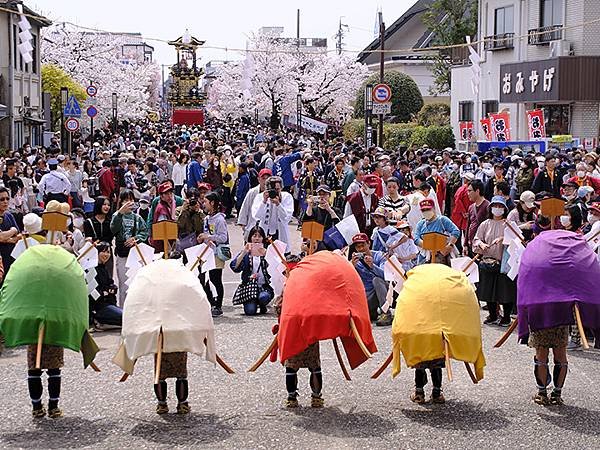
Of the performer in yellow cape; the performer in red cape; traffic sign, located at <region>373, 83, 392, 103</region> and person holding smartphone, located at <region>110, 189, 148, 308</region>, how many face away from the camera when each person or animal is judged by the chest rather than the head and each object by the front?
2

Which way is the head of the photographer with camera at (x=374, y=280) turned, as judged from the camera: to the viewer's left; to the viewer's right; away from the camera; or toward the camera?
toward the camera

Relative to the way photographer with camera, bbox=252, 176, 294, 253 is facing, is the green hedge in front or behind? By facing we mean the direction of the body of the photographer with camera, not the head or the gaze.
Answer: behind

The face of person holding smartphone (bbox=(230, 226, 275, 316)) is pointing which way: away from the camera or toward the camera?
toward the camera

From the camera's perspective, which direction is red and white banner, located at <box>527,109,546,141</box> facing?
toward the camera

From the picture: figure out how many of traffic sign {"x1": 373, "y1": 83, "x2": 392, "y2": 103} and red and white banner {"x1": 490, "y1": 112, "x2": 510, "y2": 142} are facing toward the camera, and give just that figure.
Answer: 2

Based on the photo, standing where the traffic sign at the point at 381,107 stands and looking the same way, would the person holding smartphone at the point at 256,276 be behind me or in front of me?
in front

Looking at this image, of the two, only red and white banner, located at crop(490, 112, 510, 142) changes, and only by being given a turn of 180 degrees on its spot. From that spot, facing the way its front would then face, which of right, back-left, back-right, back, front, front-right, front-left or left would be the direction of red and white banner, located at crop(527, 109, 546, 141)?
back-right

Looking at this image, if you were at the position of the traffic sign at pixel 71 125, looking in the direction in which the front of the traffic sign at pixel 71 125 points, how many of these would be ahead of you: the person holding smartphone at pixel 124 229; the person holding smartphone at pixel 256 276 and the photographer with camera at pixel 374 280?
3

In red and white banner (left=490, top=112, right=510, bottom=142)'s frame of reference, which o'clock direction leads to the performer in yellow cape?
The performer in yellow cape is roughly at 12 o'clock from the red and white banner.

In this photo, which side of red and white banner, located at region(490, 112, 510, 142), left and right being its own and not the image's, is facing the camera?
front

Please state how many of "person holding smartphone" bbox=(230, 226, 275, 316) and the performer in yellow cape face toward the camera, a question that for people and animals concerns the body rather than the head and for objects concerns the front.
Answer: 1

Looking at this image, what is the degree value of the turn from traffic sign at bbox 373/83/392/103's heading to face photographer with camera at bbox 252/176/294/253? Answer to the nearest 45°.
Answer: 0° — it already faces them

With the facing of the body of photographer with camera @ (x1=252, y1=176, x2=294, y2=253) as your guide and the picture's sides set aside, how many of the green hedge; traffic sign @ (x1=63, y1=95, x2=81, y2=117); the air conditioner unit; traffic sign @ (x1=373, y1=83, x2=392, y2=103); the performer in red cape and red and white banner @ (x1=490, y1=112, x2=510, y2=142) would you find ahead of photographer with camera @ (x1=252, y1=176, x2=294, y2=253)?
1

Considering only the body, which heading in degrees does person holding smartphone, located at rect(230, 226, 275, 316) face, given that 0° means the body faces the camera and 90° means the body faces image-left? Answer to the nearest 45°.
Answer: approximately 0°

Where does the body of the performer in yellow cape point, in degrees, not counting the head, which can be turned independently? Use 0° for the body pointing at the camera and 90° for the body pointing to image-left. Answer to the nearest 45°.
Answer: approximately 180°

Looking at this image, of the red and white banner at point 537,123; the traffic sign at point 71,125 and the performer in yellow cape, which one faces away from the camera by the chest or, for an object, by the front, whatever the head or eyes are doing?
the performer in yellow cape

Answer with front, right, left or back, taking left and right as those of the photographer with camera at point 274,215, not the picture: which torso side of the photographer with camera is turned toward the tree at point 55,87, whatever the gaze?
back

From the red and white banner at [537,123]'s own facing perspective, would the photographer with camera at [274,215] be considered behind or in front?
in front

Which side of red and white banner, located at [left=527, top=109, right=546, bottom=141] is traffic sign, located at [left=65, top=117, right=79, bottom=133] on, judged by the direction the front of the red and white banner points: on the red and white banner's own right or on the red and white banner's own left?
on the red and white banner's own right
